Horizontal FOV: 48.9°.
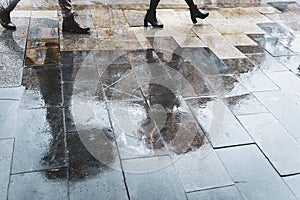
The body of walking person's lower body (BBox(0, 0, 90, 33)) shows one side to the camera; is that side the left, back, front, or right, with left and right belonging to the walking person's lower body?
right
